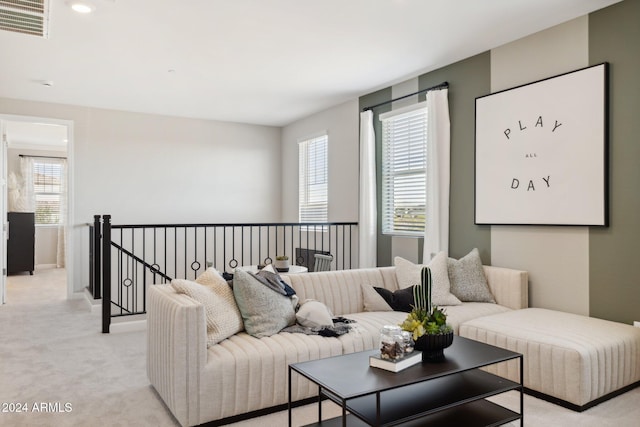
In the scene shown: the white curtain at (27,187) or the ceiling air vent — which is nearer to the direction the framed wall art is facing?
the ceiling air vent

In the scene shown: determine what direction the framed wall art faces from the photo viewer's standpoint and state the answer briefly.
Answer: facing the viewer and to the left of the viewer

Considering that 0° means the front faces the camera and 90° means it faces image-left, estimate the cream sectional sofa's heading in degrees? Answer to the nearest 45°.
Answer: approximately 315°

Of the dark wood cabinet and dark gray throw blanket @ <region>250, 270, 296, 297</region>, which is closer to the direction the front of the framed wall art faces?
the dark gray throw blanket

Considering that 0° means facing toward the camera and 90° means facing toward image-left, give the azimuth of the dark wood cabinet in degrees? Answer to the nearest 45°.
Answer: approximately 270°

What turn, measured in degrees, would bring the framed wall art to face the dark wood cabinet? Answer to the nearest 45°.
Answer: approximately 45° to its right

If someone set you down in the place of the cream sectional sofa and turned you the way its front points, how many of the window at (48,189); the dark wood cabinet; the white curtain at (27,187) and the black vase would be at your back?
3

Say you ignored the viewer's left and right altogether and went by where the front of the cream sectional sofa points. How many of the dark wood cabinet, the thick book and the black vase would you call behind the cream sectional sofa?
1

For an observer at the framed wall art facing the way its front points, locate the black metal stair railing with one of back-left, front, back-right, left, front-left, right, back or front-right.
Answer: front-right

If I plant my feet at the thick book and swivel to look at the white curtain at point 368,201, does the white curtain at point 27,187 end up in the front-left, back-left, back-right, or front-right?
front-left

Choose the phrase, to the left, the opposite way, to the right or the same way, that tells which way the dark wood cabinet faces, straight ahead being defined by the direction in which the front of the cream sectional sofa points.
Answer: to the left

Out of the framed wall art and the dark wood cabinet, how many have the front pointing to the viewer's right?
1
